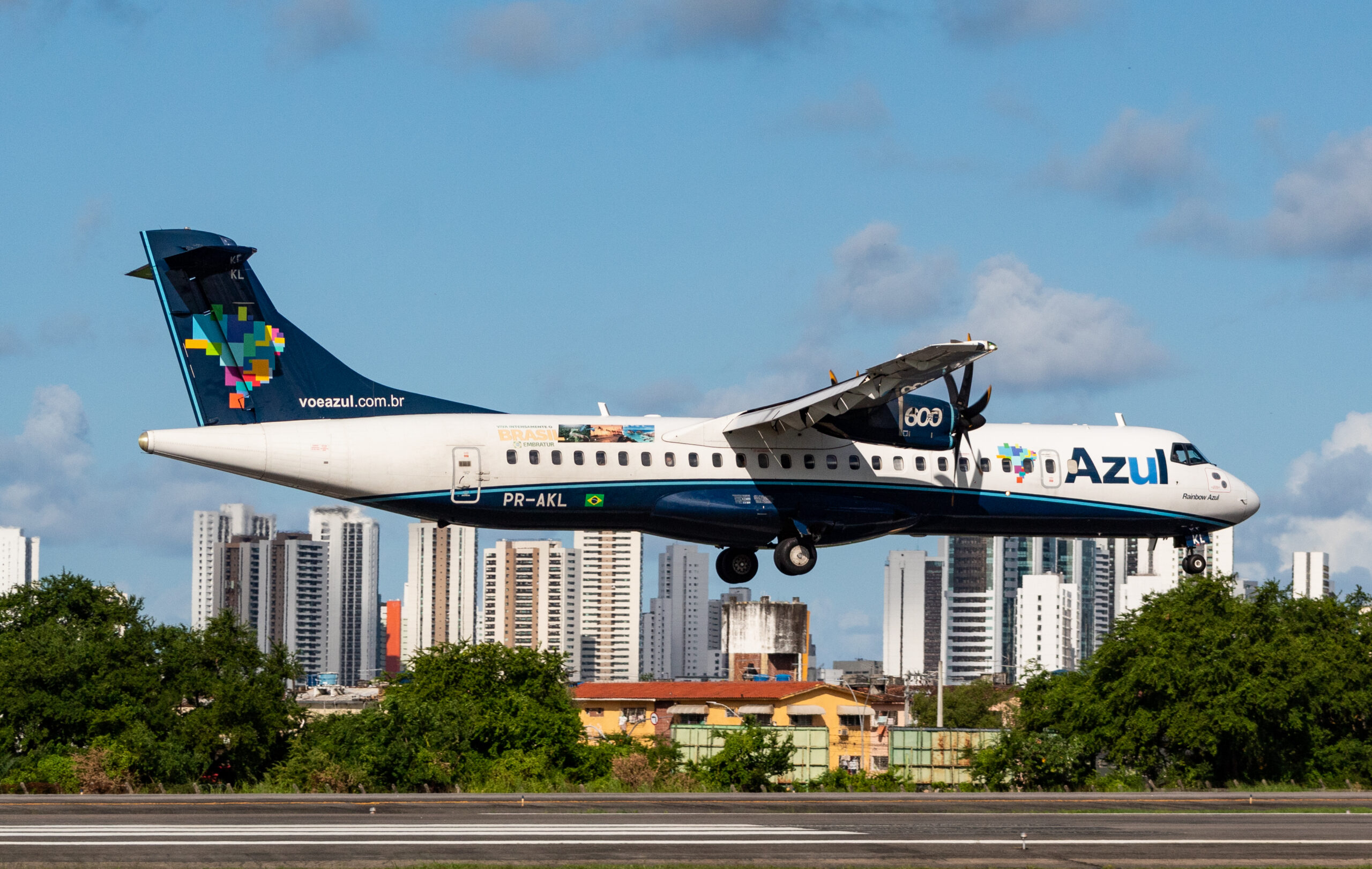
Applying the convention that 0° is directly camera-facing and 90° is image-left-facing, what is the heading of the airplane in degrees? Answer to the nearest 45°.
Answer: approximately 270°
